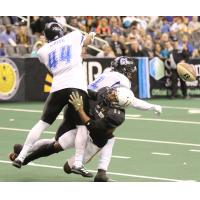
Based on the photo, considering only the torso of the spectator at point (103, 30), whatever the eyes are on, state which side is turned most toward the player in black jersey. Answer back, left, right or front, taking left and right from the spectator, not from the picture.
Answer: front

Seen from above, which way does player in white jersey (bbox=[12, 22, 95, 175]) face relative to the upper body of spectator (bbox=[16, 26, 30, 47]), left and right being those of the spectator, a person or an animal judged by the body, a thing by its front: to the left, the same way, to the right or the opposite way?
the opposite way

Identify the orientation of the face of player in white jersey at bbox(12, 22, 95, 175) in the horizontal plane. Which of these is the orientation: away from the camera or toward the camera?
away from the camera

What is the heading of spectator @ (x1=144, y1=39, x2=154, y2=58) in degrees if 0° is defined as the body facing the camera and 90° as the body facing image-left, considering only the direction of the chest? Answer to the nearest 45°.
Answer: approximately 0°

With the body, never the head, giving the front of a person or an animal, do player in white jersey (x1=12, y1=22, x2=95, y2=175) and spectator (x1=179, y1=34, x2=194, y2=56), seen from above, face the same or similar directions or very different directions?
very different directions

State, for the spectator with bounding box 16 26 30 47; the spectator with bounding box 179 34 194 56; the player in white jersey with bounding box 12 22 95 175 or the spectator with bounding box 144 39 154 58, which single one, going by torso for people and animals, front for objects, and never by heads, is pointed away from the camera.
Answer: the player in white jersey

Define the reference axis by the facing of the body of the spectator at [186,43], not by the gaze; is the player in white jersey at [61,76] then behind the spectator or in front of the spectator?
in front

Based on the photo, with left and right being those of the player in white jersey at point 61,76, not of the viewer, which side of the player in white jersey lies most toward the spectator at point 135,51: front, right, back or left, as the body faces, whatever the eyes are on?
front

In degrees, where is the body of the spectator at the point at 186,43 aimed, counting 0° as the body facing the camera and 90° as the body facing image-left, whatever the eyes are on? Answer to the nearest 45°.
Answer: approximately 0°
